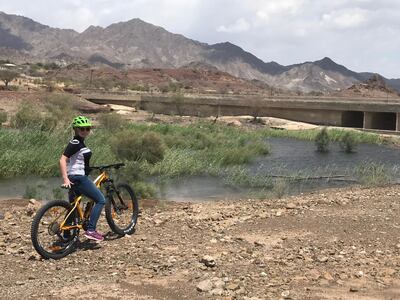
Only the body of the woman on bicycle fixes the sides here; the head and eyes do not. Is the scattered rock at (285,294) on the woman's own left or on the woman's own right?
on the woman's own right

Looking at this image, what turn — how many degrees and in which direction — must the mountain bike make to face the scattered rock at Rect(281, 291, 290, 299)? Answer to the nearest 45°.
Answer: approximately 90° to its right

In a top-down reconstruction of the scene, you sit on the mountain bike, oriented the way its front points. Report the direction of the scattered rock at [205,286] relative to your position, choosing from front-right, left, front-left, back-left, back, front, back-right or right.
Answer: right

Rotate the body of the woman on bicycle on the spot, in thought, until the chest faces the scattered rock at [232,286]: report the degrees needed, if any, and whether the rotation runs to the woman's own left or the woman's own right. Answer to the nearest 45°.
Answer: approximately 45° to the woman's own right

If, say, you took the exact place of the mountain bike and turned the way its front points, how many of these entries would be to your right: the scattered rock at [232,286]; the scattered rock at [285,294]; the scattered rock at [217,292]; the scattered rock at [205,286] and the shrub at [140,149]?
4

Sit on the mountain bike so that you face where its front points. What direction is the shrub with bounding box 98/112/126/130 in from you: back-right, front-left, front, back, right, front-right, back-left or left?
front-left

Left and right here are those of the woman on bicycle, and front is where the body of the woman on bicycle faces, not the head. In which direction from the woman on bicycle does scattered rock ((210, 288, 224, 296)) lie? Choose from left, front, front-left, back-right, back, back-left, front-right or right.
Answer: front-right

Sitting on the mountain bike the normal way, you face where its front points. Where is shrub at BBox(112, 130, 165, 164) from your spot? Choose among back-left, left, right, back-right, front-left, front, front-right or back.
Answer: front-left

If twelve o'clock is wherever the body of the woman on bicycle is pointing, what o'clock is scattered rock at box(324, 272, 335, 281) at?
The scattered rock is roughly at 1 o'clock from the woman on bicycle.

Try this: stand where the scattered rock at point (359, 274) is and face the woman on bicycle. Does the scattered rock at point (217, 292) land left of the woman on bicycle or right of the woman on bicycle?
left

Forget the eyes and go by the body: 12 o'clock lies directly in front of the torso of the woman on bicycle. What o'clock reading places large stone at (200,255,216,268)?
The large stone is roughly at 1 o'clock from the woman on bicycle.

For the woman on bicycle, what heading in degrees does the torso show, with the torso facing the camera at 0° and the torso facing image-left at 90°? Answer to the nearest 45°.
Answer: approximately 270°

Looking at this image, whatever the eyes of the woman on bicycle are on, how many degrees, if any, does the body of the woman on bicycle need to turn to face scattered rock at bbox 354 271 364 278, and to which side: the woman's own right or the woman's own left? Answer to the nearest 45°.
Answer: approximately 45° to the woman's own right

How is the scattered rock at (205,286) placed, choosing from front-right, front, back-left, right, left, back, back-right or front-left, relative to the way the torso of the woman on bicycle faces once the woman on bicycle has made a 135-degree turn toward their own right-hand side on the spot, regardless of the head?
left

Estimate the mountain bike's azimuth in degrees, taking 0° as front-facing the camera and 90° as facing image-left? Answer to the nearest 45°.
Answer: approximately 225°
